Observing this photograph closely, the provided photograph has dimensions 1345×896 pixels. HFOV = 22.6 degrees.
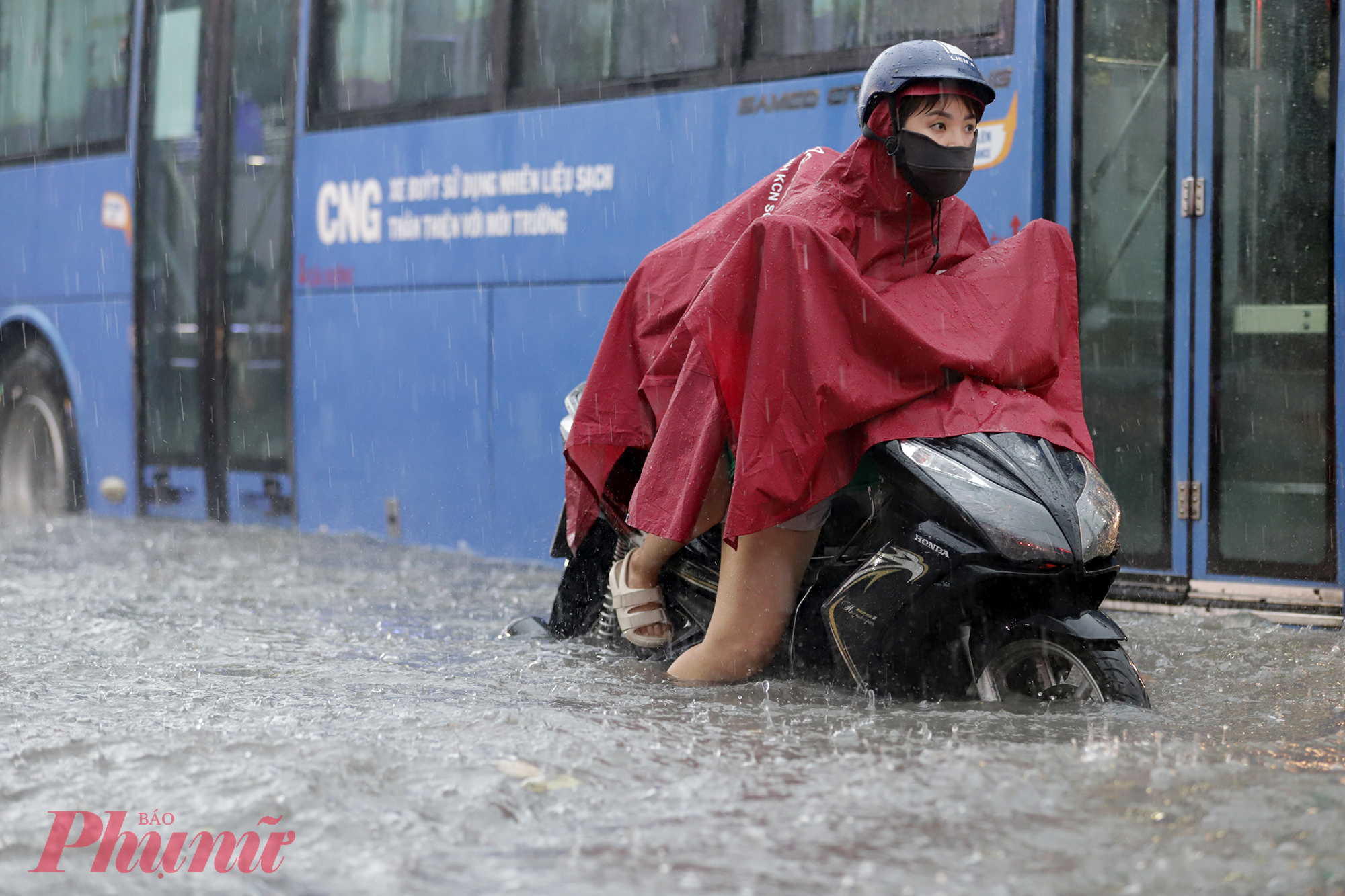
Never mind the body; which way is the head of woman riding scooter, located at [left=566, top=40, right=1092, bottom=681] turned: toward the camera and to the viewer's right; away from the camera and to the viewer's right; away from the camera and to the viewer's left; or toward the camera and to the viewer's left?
toward the camera and to the viewer's right

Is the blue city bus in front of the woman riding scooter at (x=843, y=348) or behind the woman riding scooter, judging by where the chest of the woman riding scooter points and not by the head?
behind

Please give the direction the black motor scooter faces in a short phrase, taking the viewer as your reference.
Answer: facing the viewer and to the right of the viewer

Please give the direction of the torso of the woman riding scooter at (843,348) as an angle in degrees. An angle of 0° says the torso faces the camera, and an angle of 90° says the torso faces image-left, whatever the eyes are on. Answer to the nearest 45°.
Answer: approximately 315°

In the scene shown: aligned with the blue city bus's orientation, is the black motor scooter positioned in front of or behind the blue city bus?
in front
